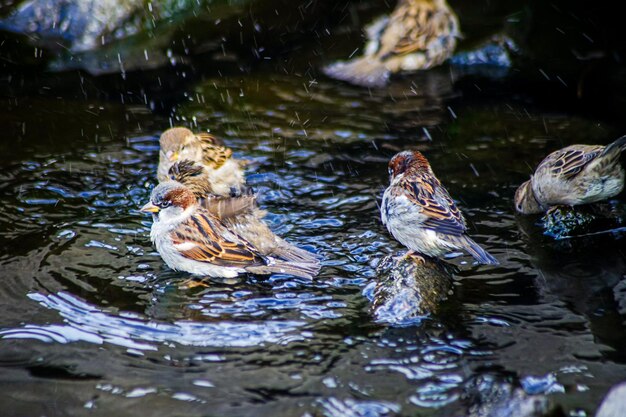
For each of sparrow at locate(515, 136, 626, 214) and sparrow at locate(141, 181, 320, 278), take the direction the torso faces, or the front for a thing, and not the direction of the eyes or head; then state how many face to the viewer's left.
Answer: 2

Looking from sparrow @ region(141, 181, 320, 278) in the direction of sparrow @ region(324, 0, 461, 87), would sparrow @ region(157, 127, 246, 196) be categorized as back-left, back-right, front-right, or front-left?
front-left

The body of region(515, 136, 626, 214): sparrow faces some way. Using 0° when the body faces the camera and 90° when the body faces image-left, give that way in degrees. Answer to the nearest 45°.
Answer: approximately 90°

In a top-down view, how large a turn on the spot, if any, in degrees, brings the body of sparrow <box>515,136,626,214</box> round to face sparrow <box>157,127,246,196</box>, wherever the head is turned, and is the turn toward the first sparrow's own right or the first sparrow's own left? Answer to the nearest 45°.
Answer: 0° — it already faces it

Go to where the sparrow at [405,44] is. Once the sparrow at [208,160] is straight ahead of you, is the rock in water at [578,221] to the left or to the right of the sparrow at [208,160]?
left

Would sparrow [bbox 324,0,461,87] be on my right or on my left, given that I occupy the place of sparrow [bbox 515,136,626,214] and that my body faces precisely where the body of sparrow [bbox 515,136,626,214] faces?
on my right

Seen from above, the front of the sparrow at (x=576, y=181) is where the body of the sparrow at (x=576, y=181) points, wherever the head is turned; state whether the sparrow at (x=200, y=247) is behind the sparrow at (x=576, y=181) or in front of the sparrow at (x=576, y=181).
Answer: in front

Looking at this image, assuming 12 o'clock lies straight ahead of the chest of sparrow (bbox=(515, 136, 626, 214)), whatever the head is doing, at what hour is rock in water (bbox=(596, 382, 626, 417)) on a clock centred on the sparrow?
The rock in water is roughly at 9 o'clock from the sparrow.

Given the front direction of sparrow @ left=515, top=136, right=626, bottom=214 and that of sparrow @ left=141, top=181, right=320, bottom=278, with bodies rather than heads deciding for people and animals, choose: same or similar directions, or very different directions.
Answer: same or similar directions

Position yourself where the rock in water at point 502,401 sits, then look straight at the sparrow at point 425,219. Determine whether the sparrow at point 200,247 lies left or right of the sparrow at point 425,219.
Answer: left

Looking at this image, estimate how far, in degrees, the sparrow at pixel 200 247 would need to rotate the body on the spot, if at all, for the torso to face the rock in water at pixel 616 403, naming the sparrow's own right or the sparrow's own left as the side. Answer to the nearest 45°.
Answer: approximately 135° to the sparrow's own left

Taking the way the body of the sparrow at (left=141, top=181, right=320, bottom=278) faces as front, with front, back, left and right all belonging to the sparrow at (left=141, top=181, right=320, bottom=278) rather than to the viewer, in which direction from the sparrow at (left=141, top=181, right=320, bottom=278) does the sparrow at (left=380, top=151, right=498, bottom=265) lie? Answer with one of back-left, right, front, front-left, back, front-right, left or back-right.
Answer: back

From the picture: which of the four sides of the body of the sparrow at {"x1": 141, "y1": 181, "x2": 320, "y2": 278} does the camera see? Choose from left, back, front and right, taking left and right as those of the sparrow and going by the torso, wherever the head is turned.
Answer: left

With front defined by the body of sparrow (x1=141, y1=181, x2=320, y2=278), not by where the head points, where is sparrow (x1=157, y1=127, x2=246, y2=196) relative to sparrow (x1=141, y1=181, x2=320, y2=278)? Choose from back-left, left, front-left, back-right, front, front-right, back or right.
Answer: right

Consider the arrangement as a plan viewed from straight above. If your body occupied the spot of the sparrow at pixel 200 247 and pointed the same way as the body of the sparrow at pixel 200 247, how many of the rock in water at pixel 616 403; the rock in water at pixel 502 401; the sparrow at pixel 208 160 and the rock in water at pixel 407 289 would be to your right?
1

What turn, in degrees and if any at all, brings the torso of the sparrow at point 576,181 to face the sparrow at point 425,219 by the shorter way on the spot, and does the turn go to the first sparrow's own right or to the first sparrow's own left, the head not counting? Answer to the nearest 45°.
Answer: approximately 45° to the first sparrow's own left

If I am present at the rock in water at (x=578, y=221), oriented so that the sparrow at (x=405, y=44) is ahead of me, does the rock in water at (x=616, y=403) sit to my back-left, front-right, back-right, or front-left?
back-left

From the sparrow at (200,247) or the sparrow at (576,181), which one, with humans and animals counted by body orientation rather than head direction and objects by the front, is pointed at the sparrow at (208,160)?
the sparrow at (576,181)
